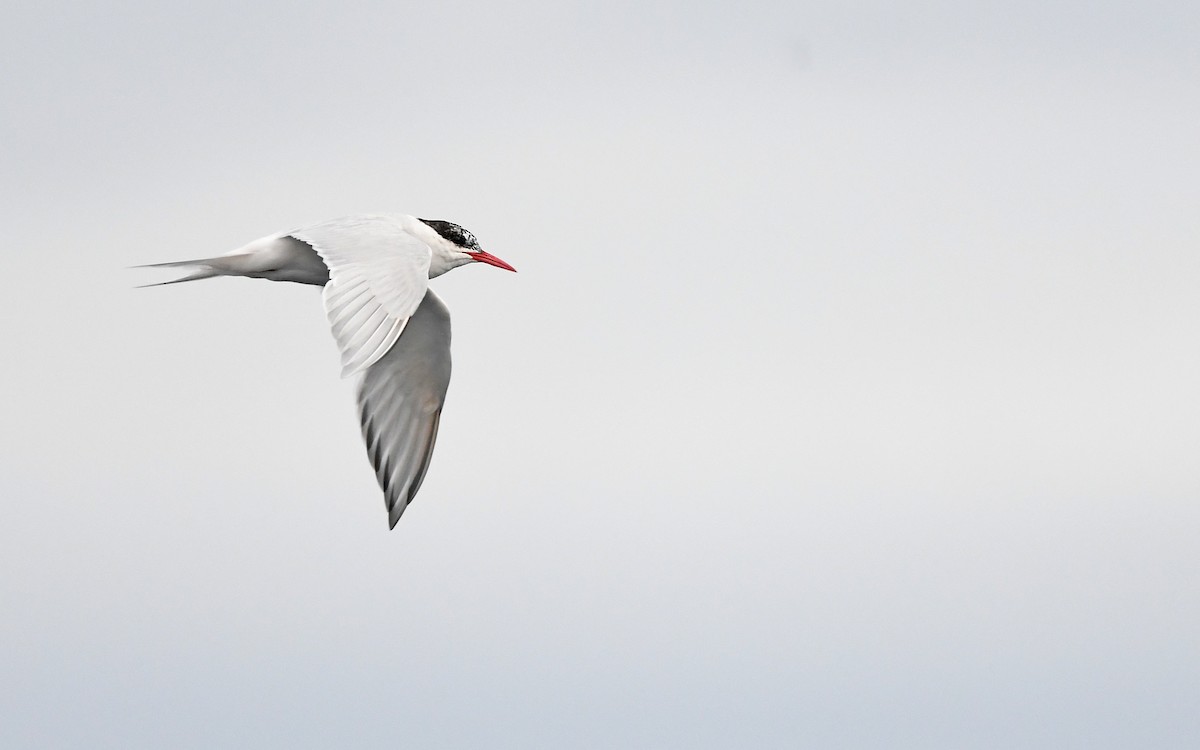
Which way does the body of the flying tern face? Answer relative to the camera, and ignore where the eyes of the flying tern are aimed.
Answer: to the viewer's right
